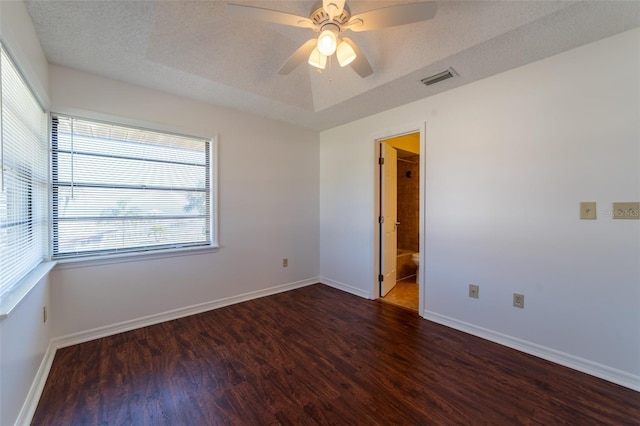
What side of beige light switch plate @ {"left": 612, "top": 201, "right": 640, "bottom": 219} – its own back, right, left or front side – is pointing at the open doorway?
right

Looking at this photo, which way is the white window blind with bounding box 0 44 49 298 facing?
to the viewer's right

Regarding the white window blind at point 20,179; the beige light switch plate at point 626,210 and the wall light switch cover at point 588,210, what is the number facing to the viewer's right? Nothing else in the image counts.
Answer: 1

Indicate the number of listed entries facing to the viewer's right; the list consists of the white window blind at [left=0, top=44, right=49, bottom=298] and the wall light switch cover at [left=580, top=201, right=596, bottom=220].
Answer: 1

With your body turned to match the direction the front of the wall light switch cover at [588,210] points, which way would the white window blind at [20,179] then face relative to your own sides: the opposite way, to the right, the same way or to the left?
the opposite way

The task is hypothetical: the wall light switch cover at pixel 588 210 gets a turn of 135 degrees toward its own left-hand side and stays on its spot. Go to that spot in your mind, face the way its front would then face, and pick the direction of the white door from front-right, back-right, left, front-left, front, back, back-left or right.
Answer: back-left

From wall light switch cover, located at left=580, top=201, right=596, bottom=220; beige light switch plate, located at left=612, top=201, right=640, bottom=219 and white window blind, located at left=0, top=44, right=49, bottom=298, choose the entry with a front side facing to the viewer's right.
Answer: the white window blind

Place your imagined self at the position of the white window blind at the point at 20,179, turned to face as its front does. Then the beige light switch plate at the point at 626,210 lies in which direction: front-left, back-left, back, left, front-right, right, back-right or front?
front-right
